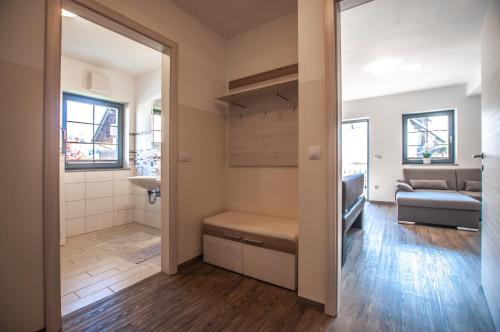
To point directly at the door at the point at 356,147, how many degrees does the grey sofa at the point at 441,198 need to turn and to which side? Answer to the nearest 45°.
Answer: approximately 135° to its right

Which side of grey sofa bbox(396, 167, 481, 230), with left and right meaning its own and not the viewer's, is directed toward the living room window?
back

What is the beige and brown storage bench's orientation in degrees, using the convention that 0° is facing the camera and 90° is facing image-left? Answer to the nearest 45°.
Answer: approximately 45°

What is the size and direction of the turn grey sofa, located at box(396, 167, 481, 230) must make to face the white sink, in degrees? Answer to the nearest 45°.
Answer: approximately 45° to its right

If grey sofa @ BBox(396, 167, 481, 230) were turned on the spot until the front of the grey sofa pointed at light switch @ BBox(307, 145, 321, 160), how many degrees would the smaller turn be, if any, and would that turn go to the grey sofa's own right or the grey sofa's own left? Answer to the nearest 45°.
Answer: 0° — it already faces it

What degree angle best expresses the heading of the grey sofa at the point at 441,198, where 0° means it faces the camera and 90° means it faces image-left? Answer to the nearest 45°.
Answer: approximately 0°

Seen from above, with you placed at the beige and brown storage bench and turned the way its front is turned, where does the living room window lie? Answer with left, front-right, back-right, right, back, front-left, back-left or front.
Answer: back
